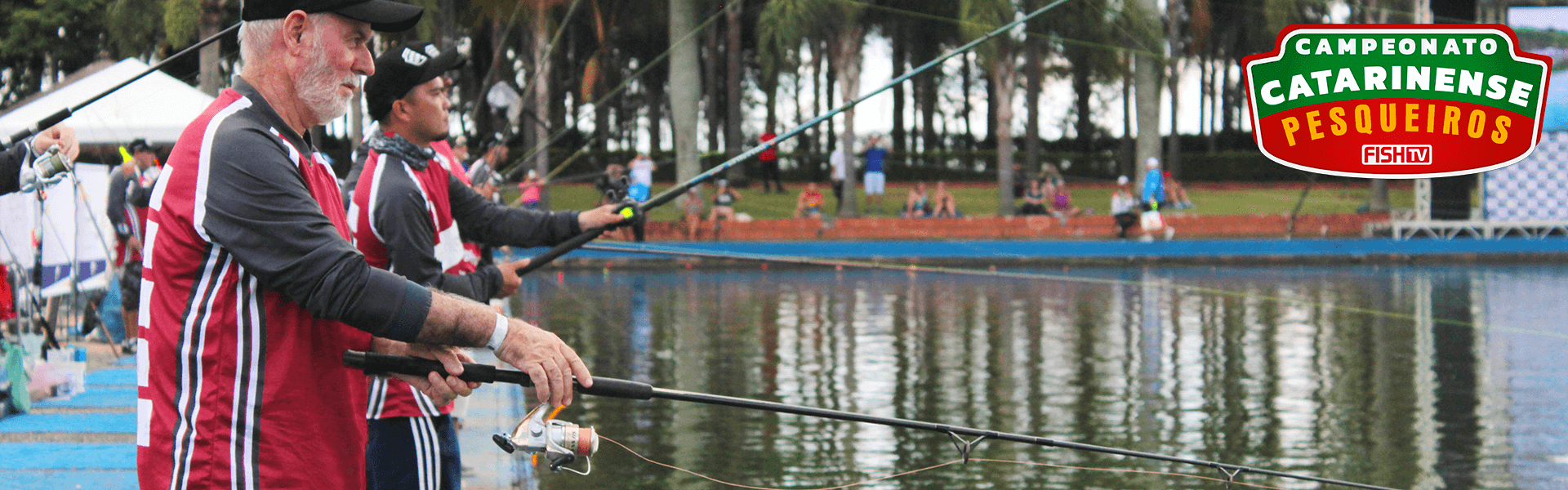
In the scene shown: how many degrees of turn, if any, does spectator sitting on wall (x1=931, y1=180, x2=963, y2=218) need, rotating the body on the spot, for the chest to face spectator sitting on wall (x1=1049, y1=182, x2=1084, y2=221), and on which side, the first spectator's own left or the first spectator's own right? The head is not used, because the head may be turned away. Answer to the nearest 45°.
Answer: approximately 90° to the first spectator's own left

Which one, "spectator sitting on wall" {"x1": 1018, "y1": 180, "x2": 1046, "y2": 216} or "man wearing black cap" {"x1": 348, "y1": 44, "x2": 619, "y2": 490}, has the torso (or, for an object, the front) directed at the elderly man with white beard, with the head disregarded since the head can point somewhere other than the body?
the spectator sitting on wall

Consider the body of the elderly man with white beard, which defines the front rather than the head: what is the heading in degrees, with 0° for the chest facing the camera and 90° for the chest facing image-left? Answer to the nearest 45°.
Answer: approximately 270°

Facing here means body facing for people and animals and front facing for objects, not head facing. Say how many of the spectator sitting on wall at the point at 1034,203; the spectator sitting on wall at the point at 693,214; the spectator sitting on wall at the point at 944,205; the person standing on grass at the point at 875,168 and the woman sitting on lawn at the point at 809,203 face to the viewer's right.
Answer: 0

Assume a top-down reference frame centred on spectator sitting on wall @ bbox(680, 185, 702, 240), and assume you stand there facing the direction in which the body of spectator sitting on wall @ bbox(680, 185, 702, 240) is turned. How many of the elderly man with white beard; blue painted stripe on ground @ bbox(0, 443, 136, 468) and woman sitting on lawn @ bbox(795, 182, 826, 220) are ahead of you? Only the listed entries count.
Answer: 2

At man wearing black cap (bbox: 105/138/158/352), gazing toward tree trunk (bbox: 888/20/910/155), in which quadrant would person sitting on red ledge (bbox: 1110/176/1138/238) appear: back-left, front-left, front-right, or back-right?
front-right

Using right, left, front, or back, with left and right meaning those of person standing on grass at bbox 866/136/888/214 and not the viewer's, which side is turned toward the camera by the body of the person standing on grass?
front

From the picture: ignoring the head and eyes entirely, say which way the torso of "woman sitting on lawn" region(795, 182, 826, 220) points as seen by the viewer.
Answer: toward the camera

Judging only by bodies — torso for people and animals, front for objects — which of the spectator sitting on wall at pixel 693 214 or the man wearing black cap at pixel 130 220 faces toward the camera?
the spectator sitting on wall

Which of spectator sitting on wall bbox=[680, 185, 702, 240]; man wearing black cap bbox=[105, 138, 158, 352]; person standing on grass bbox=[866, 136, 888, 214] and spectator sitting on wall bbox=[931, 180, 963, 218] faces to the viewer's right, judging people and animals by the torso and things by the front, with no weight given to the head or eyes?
the man wearing black cap

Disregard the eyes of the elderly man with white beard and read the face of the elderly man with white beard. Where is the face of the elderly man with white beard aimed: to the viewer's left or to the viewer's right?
to the viewer's right

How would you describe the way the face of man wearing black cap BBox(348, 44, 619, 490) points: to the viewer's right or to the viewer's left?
to the viewer's right

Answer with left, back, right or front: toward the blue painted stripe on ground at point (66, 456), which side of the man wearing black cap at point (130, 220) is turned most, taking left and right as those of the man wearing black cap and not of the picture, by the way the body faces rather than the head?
right

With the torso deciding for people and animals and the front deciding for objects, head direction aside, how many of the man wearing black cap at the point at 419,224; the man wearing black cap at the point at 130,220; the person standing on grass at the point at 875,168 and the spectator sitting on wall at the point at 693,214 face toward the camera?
2

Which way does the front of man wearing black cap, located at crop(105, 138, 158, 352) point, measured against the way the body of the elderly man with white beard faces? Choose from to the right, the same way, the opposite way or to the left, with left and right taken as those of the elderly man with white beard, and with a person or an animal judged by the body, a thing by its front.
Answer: the same way

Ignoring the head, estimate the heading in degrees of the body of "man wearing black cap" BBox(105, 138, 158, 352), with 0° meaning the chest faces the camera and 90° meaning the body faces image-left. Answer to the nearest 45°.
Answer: approximately 270°

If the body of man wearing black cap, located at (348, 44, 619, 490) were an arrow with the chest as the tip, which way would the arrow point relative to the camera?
to the viewer's right

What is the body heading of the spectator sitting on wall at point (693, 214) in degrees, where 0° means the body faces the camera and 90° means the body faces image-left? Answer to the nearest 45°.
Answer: approximately 0°
